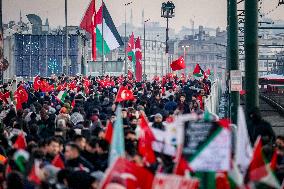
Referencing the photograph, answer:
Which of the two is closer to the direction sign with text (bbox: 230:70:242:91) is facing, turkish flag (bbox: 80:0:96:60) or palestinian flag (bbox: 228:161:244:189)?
the palestinian flag

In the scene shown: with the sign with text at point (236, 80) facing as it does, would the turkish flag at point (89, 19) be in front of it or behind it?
behind

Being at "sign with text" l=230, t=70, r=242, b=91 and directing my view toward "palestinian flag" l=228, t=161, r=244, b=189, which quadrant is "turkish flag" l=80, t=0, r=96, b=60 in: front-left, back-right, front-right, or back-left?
back-right

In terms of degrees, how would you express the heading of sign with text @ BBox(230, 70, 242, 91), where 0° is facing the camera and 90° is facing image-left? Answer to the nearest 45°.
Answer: approximately 0°

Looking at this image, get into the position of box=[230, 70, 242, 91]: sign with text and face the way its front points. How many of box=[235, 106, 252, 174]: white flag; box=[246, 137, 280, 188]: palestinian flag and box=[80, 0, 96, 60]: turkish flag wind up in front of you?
2

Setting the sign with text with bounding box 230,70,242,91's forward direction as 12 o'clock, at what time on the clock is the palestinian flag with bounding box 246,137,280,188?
The palestinian flag is roughly at 12 o'clock from the sign with text.

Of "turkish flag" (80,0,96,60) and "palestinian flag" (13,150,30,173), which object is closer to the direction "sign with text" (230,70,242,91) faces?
the palestinian flag
